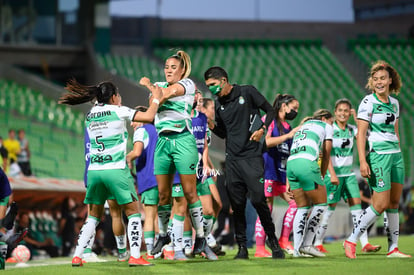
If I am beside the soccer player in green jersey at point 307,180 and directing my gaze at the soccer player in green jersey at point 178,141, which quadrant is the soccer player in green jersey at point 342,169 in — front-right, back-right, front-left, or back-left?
back-right

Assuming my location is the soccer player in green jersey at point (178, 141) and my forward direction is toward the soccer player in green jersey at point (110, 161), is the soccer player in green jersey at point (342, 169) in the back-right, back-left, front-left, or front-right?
back-right

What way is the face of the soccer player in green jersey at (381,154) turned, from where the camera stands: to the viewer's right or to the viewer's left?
to the viewer's left

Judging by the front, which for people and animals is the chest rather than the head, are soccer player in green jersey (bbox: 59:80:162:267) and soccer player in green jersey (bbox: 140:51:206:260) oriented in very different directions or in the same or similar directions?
very different directions

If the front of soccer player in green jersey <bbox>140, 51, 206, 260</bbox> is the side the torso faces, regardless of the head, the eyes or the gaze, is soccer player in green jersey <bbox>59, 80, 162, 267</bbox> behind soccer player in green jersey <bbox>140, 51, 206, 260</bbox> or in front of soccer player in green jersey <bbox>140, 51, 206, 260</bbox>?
in front

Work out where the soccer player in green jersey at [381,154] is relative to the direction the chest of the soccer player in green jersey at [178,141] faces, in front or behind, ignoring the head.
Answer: behind

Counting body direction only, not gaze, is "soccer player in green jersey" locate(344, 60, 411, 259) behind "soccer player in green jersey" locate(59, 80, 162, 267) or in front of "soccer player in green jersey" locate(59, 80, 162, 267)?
in front
